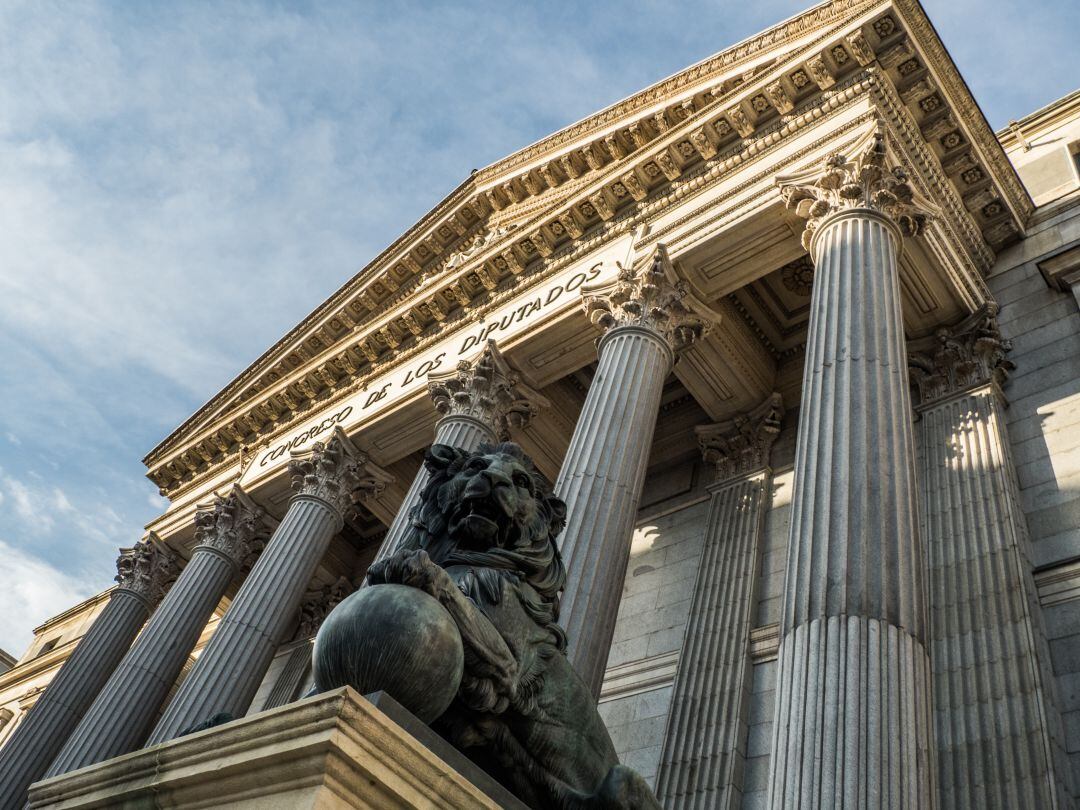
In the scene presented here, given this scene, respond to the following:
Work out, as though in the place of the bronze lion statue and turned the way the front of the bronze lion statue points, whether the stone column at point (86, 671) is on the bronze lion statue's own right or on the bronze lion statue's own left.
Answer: on the bronze lion statue's own right

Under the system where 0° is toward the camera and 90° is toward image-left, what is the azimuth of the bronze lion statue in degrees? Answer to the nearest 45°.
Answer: approximately 45°

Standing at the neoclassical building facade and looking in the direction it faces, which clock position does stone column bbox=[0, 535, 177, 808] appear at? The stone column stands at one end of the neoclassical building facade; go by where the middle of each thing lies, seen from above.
The stone column is roughly at 3 o'clock from the neoclassical building facade.
